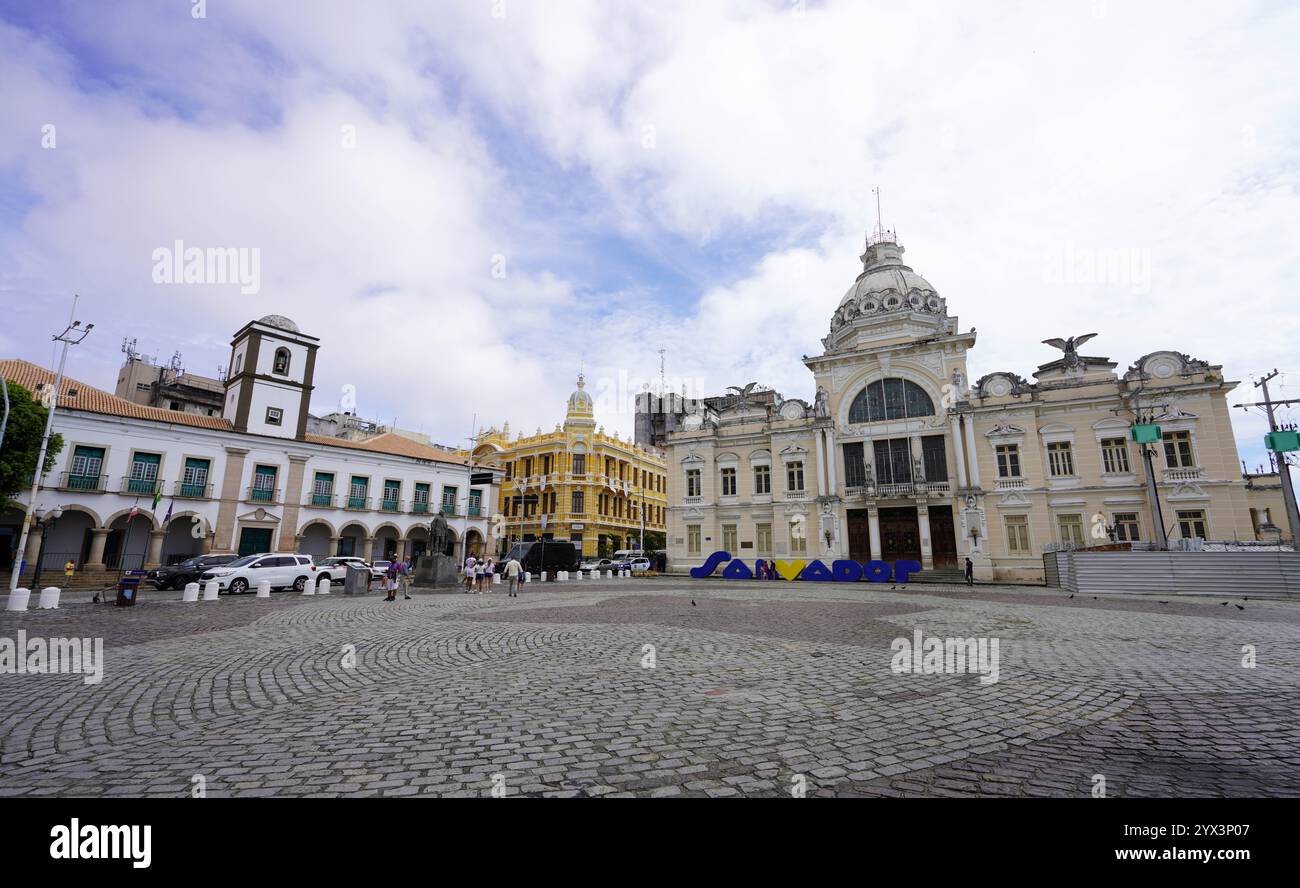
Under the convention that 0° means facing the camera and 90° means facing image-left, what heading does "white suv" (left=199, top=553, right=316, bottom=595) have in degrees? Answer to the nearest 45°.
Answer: approximately 45°

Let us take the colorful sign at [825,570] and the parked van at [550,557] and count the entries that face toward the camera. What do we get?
1

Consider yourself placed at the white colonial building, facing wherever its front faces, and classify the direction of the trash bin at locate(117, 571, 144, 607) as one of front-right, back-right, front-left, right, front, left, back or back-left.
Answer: front-right

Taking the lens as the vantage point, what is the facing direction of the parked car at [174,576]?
facing the viewer and to the left of the viewer

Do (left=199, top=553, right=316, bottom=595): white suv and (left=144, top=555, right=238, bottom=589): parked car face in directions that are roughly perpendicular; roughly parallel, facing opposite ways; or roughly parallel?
roughly parallel

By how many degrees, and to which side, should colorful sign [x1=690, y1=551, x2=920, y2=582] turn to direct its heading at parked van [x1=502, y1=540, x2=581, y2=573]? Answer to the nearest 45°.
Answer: approximately 90° to its right

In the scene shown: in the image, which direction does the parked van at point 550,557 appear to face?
to the viewer's left

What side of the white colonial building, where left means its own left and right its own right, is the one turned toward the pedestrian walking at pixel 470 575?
front

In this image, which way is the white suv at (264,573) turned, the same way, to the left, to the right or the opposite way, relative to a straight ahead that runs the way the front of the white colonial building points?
to the right

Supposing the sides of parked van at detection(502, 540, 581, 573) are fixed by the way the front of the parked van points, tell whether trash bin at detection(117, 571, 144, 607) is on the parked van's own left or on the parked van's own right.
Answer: on the parked van's own left

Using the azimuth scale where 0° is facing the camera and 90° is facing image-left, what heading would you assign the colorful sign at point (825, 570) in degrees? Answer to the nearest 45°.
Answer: approximately 0°

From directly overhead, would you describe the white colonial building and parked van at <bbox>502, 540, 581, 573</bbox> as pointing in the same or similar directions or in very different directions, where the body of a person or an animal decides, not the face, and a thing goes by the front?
very different directions

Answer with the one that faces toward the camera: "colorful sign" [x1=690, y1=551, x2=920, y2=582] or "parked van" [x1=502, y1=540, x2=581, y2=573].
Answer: the colorful sign
